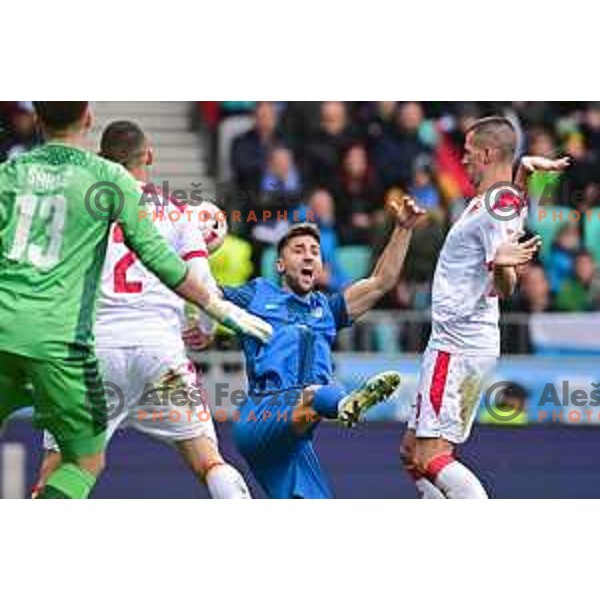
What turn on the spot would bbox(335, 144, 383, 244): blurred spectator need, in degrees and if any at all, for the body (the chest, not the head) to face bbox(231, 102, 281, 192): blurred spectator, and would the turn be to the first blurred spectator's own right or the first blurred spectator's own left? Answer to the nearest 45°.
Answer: approximately 90° to the first blurred spectator's own right

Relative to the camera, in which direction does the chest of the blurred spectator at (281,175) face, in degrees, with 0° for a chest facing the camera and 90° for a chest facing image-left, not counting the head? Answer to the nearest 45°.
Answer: approximately 0°

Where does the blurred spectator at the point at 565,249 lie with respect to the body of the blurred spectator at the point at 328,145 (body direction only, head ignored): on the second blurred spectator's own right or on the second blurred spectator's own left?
on the second blurred spectator's own left

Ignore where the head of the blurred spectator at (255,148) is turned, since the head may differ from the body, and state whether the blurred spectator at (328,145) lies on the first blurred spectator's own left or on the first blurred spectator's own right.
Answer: on the first blurred spectator's own left
